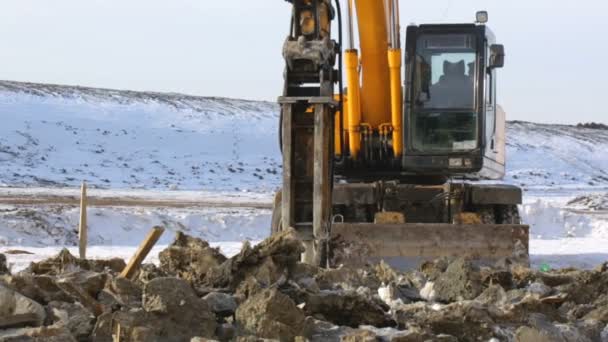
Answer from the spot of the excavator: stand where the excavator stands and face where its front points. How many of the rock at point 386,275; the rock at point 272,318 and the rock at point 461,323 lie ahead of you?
3

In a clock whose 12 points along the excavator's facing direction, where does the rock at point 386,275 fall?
The rock is roughly at 12 o'clock from the excavator.

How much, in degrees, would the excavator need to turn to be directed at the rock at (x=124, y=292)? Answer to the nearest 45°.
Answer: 0° — it already faces it

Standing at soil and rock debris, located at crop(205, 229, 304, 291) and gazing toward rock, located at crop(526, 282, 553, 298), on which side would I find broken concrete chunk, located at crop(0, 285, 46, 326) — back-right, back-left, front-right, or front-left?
back-right

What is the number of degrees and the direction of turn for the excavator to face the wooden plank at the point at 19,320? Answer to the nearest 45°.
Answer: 0° — it already faces it

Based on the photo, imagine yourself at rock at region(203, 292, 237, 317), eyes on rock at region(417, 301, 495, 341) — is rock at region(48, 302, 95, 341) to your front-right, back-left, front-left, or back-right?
back-right

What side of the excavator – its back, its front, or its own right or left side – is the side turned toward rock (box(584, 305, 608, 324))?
front

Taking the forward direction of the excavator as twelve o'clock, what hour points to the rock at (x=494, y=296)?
The rock is roughly at 12 o'clock from the excavator.

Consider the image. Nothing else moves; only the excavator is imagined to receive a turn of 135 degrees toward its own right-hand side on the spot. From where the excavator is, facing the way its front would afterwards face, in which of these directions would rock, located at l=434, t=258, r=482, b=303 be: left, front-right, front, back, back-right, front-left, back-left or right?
back-left

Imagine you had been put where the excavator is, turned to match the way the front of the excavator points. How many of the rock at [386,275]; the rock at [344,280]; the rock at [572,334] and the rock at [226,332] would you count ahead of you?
4

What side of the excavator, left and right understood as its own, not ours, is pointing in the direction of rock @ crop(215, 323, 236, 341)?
front

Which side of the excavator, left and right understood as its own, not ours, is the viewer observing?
front

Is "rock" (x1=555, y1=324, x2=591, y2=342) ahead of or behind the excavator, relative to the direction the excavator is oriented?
ahead

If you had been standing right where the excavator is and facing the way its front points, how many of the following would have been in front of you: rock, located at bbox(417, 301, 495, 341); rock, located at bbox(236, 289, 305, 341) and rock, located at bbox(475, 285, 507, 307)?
3

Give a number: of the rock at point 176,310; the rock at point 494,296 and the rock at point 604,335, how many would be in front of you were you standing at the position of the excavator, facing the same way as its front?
3

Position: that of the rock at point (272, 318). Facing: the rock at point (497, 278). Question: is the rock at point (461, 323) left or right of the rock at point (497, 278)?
right

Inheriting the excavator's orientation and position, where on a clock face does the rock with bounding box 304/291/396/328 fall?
The rock is roughly at 12 o'clock from the excavator.

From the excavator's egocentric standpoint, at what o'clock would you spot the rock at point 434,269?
The rock is roughly at 12 o'clock from the excavator.
